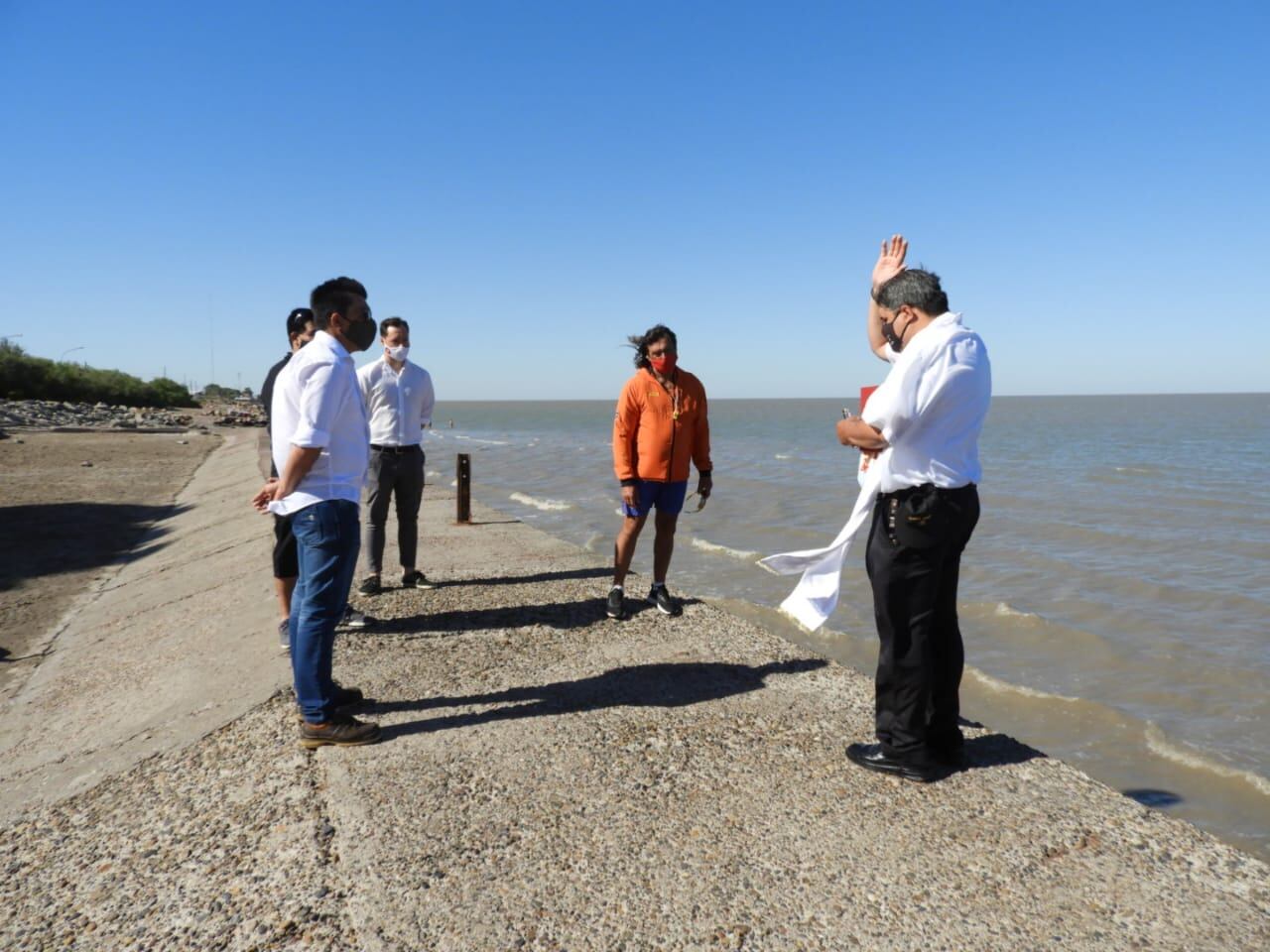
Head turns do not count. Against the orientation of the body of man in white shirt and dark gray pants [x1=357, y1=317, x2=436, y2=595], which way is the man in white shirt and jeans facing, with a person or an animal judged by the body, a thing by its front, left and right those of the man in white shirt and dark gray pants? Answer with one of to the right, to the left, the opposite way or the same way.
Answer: to the left

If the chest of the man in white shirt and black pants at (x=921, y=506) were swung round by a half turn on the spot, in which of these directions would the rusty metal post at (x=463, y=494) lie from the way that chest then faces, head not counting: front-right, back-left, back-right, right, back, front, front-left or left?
back-left

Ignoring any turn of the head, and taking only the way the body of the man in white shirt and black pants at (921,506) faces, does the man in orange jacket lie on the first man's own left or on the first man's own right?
on the first man's own right

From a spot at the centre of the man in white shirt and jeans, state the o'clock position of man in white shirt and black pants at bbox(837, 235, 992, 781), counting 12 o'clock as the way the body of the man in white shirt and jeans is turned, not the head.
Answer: The man in white shirt and black pants is roughly at 1 o'clock from the man in white shirt and jeans.

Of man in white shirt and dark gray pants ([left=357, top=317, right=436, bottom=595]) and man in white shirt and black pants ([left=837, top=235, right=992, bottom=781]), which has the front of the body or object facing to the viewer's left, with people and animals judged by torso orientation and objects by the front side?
man in white shirt and black pants ([left=837, top=235, right=992, bottom=781])

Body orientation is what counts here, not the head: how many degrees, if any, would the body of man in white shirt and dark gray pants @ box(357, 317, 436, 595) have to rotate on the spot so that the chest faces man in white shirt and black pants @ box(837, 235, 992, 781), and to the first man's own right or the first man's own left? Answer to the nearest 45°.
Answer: approximately 45° to the first man's own left

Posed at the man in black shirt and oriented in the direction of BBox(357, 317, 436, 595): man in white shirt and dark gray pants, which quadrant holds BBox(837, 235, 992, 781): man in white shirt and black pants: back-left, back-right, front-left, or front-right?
back-right

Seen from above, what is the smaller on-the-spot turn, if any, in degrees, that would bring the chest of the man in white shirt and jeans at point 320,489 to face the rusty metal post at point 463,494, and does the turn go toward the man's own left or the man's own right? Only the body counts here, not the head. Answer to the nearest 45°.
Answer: approximately 90° to the man's own left

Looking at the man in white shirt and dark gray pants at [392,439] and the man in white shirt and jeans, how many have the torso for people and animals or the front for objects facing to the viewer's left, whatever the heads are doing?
0

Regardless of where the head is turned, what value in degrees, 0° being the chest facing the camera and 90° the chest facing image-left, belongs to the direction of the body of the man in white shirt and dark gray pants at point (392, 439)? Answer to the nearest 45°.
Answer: approximately 0°

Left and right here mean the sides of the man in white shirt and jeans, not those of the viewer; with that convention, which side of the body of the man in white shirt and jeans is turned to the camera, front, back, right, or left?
right

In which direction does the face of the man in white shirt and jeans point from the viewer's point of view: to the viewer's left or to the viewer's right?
to the viewer's right

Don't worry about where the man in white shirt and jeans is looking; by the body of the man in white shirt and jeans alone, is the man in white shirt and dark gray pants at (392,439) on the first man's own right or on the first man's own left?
on the first man's own left

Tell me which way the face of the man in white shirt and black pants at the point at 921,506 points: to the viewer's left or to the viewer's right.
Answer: to the viewer's left

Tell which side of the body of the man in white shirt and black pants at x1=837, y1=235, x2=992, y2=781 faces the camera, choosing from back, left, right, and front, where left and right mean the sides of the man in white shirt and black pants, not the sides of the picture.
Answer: left
